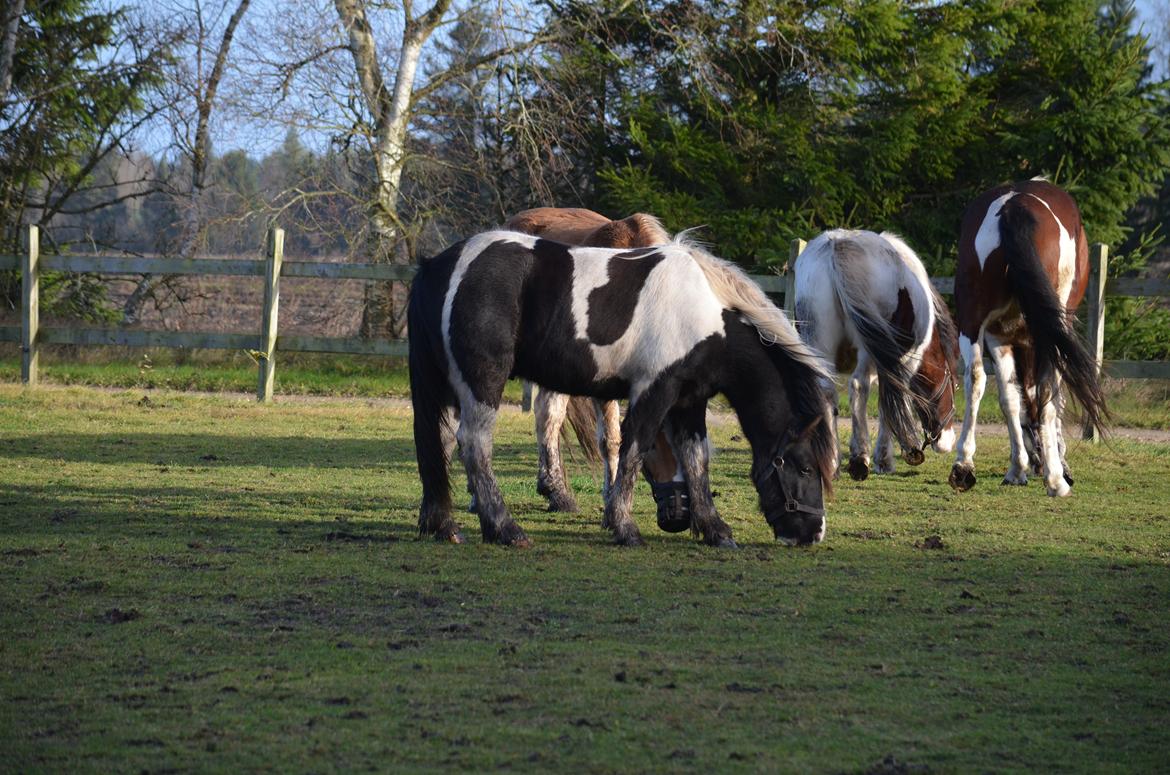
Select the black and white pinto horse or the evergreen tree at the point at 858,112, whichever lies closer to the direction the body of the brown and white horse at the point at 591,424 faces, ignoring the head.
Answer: the black and white pinto horse

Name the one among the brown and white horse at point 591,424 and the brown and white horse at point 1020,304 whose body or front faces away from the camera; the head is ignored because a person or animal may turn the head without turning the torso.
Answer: the brown and white horse at point 1020,304

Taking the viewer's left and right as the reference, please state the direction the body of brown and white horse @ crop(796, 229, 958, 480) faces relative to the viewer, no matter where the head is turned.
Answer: facing away from the viewer and to the right of the viewer

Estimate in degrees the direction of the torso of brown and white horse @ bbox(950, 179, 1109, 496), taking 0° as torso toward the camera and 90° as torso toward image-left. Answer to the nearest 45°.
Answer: approximately 180°

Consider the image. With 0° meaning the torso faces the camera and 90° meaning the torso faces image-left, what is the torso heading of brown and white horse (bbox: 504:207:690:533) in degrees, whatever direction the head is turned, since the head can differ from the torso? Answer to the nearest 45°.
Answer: approximately 315°

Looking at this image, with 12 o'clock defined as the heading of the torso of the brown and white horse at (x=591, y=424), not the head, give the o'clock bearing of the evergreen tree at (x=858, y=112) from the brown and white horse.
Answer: The evergreen tree is roughly at 8 o'clock from the brown and white horse.

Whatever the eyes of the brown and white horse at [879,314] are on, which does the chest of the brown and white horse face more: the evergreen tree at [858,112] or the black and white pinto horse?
the evergreen tree

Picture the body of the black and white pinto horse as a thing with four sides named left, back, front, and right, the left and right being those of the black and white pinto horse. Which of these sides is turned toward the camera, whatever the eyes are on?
right

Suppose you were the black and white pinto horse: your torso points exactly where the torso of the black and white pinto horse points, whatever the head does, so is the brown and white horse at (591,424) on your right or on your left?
on your left

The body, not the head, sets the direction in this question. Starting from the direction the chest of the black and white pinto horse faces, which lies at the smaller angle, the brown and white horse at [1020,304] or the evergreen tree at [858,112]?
the brown and white horse

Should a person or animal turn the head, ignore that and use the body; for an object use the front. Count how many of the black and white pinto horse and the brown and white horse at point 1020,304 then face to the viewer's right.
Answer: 1

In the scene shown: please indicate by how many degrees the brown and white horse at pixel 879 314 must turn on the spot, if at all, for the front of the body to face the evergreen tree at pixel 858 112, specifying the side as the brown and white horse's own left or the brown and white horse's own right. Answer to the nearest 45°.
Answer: approximately 45° to the brown and white horse's own left
